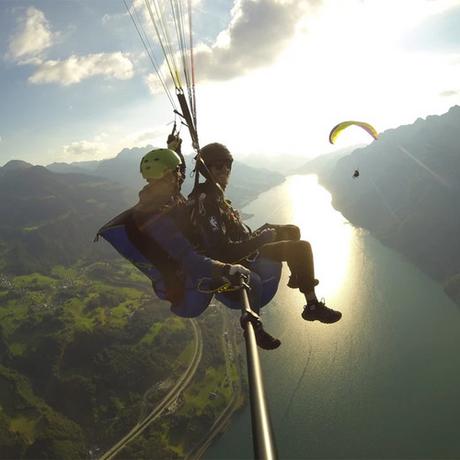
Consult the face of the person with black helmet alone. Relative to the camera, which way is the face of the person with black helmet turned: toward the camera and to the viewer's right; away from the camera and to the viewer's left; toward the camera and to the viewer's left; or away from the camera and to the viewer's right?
toward the camera and to the viewer's right

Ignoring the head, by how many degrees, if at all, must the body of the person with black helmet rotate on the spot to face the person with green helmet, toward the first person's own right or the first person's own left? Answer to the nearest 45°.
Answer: approximately 135° to the first person's own right

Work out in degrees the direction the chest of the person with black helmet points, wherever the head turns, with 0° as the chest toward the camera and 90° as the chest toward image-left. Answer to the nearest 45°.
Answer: approximately 270°
